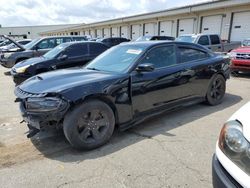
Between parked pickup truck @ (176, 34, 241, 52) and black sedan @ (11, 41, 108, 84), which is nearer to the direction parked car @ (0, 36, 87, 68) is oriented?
the black sedan

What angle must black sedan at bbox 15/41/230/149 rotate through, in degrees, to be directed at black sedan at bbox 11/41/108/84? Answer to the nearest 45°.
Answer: approximately 90° to its right

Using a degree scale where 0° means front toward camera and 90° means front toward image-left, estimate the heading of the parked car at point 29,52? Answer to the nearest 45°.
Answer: approximately 45°

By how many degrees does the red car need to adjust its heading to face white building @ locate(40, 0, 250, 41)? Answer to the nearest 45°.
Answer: approximately 135° to its right

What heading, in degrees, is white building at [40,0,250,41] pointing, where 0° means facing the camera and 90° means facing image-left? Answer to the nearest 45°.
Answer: approximately 45°

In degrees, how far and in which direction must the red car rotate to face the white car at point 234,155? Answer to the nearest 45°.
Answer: approximately 45° to its left

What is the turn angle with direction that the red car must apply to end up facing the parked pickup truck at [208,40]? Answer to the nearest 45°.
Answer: approximately 90° to its right

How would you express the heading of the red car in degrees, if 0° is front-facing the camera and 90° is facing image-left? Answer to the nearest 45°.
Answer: approximately 45°

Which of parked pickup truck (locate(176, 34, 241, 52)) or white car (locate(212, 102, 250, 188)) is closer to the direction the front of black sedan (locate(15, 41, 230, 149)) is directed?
the white car

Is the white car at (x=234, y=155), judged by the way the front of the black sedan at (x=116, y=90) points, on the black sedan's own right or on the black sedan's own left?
on the black sedan's own left
